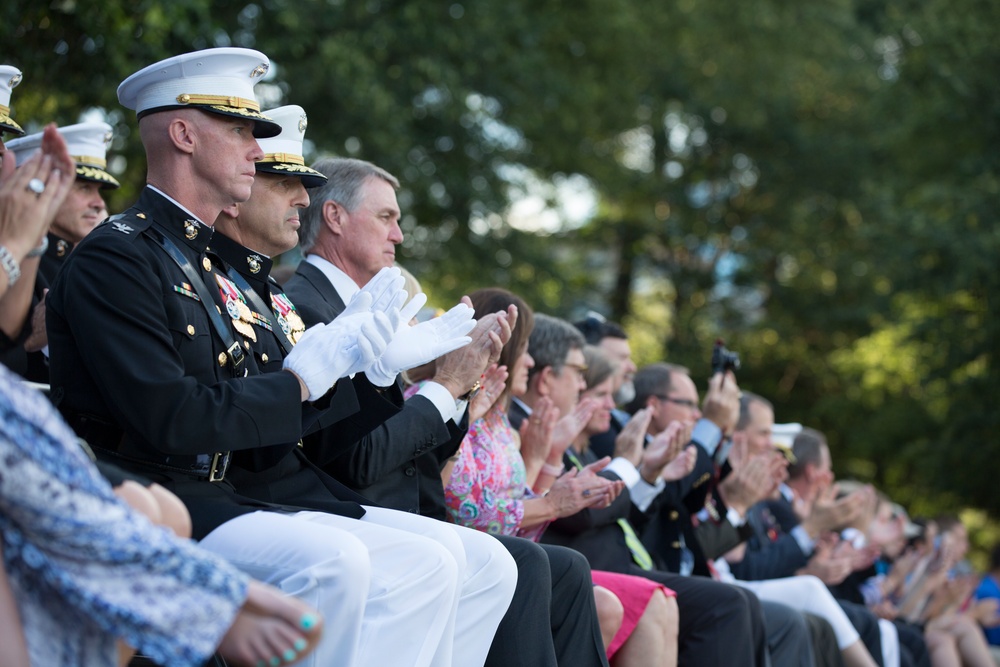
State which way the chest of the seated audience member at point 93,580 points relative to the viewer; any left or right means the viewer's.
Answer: facing to the right of the viewer

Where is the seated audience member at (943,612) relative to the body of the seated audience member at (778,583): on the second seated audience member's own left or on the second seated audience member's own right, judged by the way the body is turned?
on the second seated audience member's own left

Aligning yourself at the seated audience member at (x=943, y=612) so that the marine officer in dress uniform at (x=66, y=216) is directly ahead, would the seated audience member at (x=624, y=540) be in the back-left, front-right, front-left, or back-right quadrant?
front-left

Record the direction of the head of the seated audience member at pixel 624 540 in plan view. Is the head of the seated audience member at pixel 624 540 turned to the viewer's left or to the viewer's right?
to the viewer's right

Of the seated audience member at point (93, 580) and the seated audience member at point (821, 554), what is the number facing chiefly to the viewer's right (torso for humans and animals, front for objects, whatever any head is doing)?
2

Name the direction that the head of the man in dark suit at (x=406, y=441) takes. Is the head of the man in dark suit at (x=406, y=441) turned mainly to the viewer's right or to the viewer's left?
to the viewer's right

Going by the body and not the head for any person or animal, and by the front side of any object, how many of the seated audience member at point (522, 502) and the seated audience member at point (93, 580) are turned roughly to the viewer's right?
2

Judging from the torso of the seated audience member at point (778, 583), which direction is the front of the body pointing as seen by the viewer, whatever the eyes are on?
to the viewer's right

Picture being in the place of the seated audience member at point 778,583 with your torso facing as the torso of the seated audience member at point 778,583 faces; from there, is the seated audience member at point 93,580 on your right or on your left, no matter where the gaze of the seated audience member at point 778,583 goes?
on your right

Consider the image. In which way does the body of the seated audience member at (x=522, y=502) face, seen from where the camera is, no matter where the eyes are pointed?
to the viewer's right

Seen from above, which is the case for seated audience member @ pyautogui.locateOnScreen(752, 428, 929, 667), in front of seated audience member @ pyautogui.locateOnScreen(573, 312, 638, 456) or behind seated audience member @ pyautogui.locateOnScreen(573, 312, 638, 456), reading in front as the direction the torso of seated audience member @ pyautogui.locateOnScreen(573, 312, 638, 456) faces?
in front

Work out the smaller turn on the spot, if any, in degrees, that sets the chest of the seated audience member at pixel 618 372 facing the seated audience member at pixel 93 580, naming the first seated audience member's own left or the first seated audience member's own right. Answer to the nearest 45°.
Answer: approximately 90° to the first seated audience member's own right

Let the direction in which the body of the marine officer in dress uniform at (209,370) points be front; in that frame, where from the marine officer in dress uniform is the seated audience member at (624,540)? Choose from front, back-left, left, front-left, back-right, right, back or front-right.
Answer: left

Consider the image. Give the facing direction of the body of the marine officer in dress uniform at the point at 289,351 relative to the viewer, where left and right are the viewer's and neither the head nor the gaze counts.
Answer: facing the viewer and to the right of the viewer

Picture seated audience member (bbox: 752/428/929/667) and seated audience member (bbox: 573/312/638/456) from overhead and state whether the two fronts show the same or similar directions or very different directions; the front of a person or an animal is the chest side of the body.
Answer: same or similar directions
